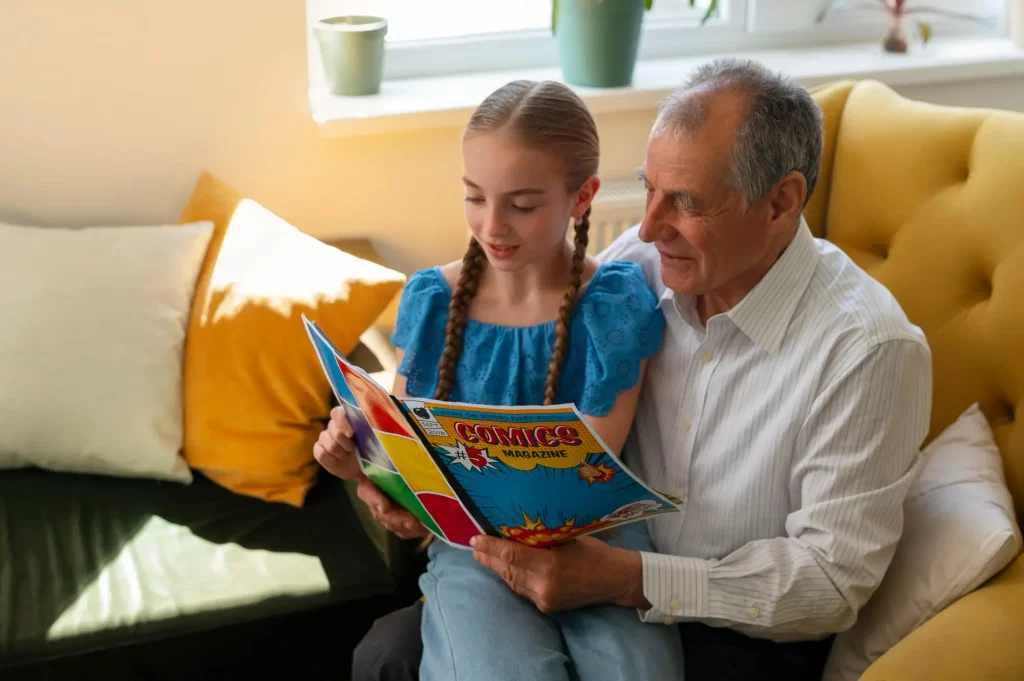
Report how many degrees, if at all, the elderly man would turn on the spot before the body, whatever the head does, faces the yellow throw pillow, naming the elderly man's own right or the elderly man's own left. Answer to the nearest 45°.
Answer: approximately 90° to the elderly man's own right

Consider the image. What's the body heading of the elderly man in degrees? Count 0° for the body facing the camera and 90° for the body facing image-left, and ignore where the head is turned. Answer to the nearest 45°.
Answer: approximately 45°

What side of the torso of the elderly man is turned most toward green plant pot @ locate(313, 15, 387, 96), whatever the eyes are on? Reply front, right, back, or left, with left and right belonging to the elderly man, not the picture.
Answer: right

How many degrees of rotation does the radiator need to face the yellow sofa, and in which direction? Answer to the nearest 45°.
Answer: approximately 45° to its left

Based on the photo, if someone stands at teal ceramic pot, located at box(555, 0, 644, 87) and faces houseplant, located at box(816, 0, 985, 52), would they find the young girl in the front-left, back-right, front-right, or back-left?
back-right

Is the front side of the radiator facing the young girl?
yes

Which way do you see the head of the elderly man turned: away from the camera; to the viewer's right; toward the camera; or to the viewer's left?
to the viewer's left
